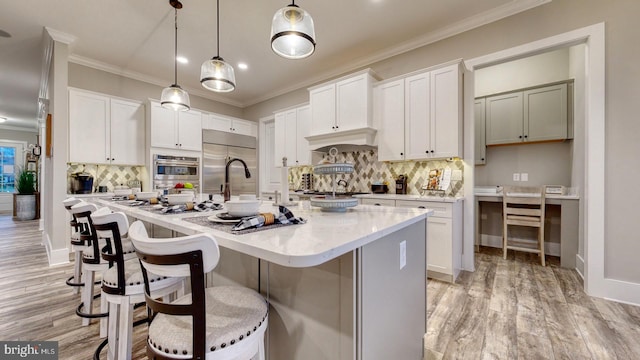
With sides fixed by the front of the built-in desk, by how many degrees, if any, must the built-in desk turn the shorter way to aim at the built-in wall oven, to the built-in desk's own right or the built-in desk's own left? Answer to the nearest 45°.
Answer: approximately 45° to the built-in desk's own right

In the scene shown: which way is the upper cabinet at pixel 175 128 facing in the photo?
toward the camera

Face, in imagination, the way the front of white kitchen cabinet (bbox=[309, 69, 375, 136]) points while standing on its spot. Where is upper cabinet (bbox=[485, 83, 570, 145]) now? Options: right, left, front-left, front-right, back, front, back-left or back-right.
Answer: back-left

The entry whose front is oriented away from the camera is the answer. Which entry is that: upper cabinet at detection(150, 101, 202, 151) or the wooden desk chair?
the wooden desk chair

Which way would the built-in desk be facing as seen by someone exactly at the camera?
facing the viewer

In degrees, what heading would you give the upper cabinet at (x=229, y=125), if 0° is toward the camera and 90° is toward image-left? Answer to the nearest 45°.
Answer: approximately 315°

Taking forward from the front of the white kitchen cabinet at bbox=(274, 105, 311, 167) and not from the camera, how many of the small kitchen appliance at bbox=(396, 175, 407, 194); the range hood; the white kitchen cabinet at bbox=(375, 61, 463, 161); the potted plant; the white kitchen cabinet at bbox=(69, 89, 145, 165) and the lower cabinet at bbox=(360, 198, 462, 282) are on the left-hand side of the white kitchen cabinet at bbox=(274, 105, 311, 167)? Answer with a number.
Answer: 4

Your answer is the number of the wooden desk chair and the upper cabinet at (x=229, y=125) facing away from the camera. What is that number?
1

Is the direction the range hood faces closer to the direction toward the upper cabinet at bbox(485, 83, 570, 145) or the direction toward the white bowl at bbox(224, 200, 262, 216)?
the white bowl

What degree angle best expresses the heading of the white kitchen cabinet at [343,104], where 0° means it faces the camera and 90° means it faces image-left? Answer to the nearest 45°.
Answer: approximately 45°

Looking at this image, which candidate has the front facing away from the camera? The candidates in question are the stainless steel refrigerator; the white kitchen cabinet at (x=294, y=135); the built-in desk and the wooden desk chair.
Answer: the wooden desk chair

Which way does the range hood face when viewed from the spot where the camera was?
facing the viewer and to the left of the viewer
